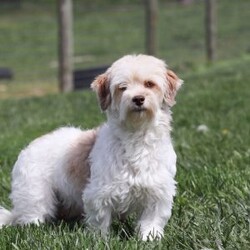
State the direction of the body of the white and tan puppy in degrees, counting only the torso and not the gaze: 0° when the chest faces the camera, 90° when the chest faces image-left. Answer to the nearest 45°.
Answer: approximately 315°

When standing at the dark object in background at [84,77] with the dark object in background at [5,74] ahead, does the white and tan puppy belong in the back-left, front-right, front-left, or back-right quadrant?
back-left

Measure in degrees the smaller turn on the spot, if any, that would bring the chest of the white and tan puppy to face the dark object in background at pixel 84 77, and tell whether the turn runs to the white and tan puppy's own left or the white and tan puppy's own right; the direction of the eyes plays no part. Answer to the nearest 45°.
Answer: approximately 135° to the white and tan puppy's own left

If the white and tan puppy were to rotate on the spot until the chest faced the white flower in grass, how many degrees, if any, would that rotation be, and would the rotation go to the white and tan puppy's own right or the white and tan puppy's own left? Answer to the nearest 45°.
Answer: approximately 135° to the white and tan puppy's own left

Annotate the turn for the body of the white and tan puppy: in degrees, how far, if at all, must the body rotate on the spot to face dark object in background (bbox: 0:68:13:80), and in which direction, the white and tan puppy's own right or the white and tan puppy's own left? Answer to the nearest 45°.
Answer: approximately 135° to the white and tan puppy's own left

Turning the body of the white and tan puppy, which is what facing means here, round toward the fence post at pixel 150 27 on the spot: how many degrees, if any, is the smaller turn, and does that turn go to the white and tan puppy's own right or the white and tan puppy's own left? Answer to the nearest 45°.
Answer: approximately 135° to the white and tan puppy's own left

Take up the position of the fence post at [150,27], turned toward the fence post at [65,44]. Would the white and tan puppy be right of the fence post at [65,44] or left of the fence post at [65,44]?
left
